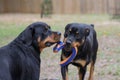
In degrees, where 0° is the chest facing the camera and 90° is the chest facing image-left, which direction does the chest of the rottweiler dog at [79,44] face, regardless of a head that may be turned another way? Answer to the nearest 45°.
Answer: approximately 45°

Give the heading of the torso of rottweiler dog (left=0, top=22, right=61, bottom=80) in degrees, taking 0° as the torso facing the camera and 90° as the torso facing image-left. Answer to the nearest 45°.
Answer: approximately 270°
